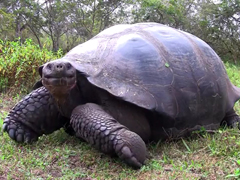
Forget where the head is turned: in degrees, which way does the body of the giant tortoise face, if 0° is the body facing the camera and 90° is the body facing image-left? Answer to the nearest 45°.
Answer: approximately 45°

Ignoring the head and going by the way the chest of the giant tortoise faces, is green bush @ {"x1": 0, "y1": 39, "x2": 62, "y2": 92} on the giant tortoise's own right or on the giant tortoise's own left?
on the giant tortoise's own right
